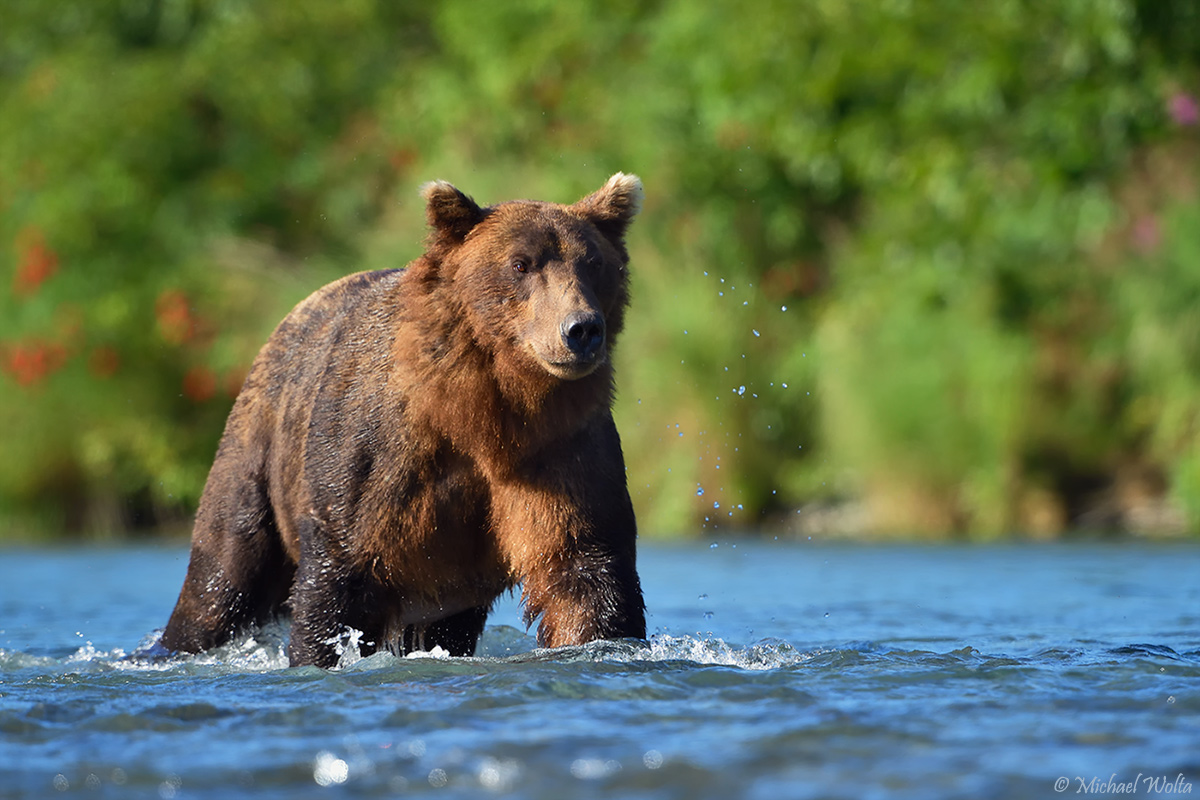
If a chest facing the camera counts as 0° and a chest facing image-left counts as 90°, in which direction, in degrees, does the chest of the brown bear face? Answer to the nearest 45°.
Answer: approximately 315°
